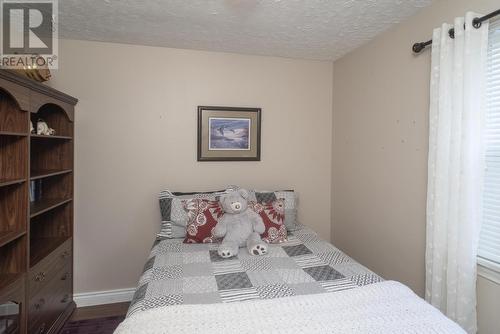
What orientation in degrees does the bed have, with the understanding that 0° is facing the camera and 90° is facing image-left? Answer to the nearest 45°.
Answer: approximately 0°

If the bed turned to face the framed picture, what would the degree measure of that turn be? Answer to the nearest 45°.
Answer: approximately 180°

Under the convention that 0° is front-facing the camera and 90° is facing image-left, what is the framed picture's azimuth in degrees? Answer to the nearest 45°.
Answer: approximately 0°

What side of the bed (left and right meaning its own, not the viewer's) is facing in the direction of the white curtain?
left

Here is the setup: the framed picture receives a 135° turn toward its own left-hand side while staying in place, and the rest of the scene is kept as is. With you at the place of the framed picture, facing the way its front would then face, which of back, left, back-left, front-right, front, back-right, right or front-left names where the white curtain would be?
right
